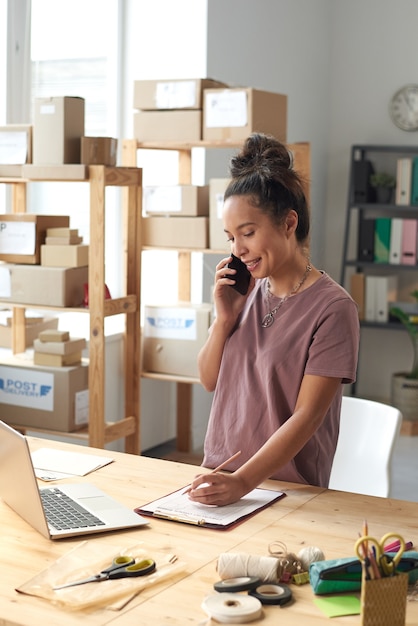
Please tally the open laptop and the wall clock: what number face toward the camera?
1

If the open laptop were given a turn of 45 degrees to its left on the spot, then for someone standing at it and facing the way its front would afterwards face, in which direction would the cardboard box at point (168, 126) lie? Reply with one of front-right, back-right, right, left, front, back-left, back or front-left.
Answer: front

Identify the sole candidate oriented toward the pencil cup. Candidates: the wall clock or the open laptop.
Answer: the wall clock

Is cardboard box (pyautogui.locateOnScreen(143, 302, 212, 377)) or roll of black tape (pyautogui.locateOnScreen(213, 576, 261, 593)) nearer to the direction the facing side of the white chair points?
the roll of black tape

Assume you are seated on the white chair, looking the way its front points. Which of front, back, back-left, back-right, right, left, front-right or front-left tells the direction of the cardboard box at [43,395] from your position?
right

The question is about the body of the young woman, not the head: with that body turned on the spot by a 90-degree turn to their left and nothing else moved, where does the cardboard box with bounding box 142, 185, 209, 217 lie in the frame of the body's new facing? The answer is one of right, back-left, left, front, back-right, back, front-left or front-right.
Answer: back-left

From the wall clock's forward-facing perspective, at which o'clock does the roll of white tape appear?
The roll of white tape is roughly at 12 o'clock from the wall clock.

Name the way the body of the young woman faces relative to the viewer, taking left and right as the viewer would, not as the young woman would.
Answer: facing the viewer and to the left of the viewer

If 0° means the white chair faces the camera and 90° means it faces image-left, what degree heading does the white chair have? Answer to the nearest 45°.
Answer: approximately 45°

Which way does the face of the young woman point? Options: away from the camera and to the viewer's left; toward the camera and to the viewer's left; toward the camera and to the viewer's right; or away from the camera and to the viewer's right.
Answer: toward the camera and to the viewer's left

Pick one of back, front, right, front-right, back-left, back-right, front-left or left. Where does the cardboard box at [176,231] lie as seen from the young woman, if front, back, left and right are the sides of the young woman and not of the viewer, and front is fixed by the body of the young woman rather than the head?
back-right

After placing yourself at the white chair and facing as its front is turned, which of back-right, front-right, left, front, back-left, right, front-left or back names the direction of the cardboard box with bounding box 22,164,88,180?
right

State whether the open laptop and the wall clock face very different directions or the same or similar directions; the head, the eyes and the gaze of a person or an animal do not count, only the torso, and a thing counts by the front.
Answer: very different directions

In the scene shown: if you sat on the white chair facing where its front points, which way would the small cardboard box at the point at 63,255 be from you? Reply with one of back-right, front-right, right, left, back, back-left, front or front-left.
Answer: right

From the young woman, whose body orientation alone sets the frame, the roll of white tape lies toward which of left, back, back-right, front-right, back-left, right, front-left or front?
front-left

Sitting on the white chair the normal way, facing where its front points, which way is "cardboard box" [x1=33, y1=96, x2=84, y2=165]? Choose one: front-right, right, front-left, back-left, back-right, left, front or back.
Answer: right

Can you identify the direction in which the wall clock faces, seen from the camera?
facing the viewer

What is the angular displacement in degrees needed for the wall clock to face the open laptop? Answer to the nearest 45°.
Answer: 0° — it already faces it
